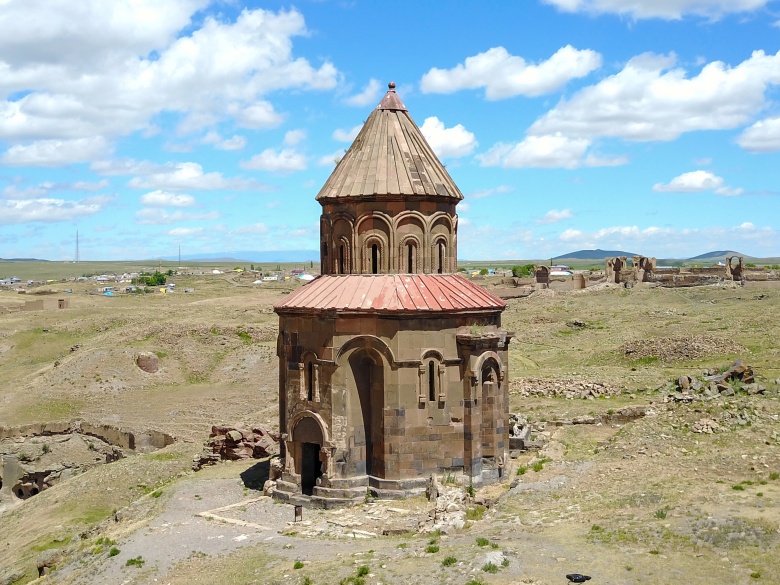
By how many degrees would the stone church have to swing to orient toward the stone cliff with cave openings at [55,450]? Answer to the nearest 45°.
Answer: approximately 90° to its right

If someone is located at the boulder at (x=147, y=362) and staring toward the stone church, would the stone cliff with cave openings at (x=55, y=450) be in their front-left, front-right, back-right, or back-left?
front-right

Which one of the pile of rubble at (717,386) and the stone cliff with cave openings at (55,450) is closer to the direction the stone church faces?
the stone cliff with cave openings

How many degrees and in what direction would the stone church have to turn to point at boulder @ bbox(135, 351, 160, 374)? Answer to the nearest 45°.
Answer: approximately 90° to its right

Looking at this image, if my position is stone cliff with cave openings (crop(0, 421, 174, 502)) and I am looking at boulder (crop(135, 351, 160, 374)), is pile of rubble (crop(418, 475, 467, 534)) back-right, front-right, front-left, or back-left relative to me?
back-right

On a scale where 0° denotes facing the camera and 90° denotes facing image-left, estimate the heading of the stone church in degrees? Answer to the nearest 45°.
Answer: approximately 45°

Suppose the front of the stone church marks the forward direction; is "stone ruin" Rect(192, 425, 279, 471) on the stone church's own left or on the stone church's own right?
on the stone church's own right
